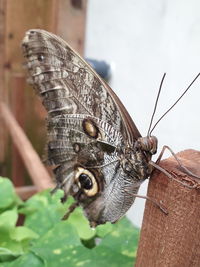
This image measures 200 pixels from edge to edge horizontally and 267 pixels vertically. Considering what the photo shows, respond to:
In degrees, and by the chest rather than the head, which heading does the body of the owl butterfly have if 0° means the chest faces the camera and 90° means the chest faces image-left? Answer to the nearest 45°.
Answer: approximately 270°
